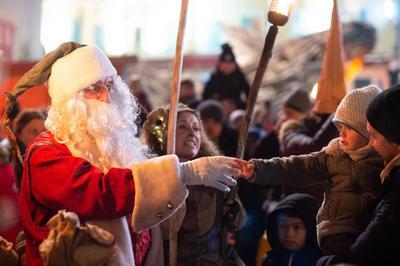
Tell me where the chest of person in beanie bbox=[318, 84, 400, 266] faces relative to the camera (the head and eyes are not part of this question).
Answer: to the viewer's left

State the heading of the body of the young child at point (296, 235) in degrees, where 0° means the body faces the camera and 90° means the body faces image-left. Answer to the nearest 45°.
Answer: approximately 0°

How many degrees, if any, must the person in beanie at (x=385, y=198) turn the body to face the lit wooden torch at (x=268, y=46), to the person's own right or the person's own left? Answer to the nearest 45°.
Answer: approximately 45° to the person's own right

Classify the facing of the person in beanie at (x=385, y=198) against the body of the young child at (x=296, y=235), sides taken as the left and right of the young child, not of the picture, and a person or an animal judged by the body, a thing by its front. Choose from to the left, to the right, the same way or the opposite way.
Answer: to the right

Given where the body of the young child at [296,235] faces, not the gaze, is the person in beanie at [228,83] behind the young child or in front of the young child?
behind

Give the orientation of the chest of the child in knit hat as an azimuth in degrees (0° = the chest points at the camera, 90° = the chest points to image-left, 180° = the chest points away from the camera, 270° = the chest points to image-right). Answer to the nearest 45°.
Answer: approximately 45°

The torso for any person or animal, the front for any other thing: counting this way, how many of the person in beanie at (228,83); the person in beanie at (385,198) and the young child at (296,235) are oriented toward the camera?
2

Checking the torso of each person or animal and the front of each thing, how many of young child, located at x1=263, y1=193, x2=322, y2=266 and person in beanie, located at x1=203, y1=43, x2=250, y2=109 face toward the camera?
2

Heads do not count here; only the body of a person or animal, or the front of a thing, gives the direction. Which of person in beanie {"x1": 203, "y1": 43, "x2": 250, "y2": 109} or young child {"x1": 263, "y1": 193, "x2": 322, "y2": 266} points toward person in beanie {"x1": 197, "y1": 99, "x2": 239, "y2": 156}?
person in beanie {"x1": 203, "y1": 43, "x2": 250, "y2": 109}

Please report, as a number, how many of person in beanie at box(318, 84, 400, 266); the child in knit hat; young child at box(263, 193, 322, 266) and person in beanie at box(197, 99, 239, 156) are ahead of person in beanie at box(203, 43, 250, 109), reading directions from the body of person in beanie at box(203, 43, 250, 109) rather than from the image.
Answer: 4
